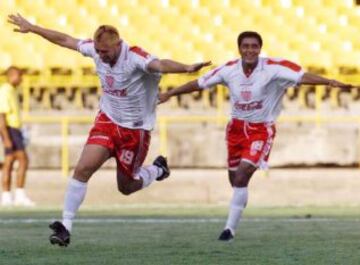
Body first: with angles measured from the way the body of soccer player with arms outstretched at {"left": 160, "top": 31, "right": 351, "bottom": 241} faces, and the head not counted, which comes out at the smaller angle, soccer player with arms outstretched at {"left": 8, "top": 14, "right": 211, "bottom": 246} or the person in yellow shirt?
the soccer player with arms outstretched

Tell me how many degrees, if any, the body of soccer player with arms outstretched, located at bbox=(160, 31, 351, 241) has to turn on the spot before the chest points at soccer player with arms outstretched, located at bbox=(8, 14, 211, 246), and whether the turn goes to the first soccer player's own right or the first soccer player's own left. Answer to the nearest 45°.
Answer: approximately 45° to the first soccer player's own right

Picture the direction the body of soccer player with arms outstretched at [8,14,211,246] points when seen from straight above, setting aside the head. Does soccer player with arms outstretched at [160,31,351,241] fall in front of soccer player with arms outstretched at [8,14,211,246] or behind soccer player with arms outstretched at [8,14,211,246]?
behind

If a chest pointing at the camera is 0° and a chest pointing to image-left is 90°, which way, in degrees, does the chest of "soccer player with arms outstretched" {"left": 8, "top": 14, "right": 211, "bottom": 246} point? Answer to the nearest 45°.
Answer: approximately 45°
